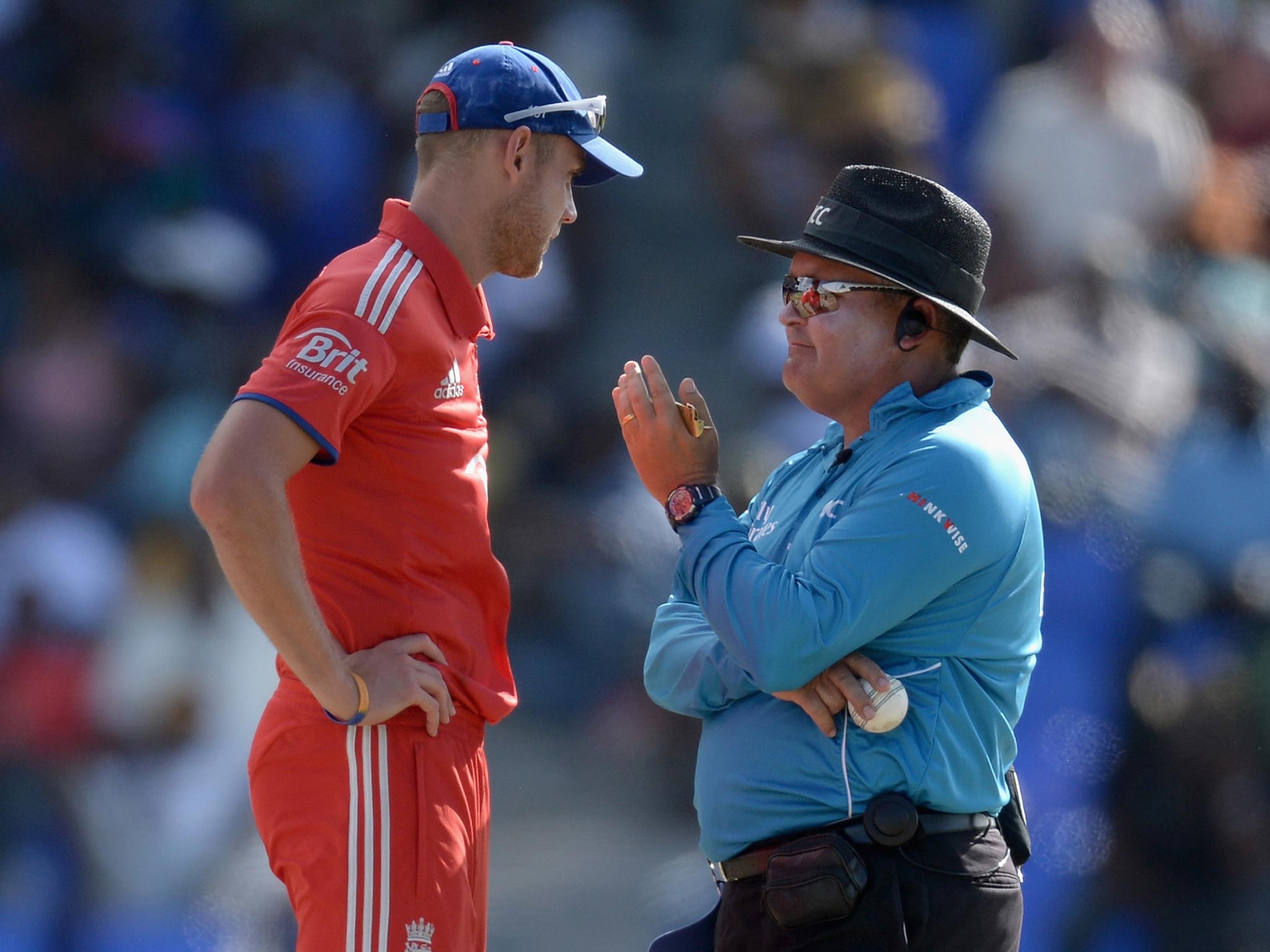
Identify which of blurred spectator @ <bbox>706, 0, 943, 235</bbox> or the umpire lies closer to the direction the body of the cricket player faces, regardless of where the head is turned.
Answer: the umpire

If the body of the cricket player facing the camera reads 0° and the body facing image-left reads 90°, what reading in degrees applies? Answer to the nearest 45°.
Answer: approximately 270°

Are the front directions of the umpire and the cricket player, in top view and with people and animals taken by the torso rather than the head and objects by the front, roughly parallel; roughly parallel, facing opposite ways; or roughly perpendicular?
roughly parallel, facing opposite ways

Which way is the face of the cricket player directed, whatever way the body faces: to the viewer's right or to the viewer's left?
to the viewer's right

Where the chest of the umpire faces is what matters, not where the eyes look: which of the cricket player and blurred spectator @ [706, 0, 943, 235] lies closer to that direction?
the cricket player

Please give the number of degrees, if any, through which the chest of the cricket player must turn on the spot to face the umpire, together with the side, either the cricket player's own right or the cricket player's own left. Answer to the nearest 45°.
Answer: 0° — they already face them

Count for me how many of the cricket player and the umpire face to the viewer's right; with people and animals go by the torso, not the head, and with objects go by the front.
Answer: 1

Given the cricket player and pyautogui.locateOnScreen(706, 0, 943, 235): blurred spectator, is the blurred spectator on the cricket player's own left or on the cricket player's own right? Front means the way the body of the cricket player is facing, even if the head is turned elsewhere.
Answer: on the cricket player's own left

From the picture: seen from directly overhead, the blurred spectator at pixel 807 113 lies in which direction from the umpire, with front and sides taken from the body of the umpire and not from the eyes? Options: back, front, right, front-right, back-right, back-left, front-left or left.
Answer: right

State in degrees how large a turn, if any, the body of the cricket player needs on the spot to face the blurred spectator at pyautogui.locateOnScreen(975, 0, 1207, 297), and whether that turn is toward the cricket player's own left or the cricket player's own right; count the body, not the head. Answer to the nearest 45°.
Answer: approximately 45° to the cricket player's own left

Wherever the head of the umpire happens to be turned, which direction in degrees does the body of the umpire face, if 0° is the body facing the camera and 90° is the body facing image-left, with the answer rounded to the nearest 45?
approximately 90°

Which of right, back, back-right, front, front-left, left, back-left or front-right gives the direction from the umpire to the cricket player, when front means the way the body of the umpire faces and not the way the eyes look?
front
